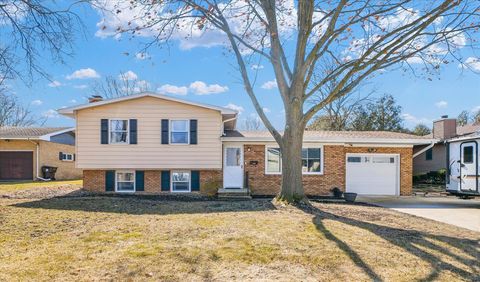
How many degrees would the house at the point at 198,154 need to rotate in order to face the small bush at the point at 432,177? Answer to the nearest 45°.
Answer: approximately 135° to its left

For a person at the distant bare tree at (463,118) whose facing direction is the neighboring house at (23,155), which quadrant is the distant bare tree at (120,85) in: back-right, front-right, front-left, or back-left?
front-right

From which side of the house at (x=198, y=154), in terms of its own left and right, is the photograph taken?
front
